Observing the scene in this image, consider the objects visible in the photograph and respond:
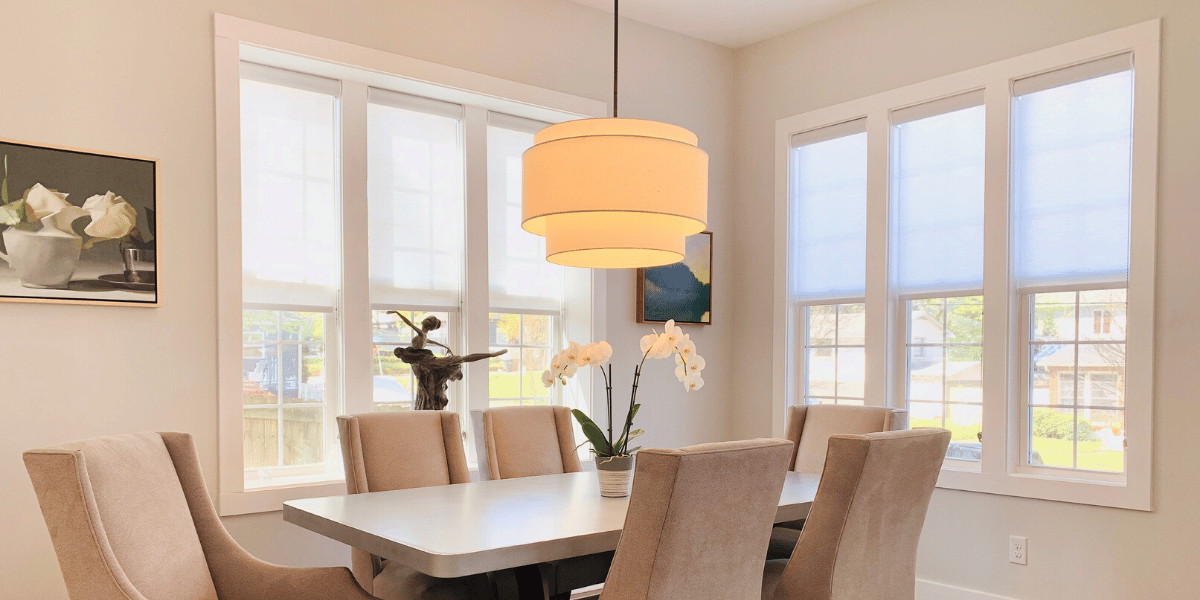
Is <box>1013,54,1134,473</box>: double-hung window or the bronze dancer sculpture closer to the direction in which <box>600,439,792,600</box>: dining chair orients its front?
the bronze dancer sculpture

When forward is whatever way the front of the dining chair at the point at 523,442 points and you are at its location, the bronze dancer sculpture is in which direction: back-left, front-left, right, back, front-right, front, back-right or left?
back

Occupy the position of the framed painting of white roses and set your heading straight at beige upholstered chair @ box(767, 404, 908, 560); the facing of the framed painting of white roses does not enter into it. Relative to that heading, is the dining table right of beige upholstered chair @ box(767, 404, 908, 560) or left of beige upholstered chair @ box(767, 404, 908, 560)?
right

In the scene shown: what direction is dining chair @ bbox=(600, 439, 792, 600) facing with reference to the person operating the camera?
facing away from the viewer and to the left of the viewer

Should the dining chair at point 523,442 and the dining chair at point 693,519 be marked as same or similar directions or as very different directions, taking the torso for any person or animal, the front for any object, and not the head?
very different directions

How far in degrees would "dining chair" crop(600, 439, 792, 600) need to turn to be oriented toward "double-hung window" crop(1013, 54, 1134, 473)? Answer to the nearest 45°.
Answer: approximately 90° to its right

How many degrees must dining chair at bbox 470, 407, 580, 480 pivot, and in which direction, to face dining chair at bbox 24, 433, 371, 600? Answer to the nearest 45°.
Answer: approximately 90° to its right

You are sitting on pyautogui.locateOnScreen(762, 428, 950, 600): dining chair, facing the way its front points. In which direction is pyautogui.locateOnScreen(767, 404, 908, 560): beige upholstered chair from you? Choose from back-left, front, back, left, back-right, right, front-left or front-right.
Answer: front-right

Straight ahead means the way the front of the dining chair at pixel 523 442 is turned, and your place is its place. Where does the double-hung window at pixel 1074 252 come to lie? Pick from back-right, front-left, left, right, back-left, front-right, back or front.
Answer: front-left

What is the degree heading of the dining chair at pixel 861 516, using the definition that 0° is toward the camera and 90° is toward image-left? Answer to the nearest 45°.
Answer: approximately 135°

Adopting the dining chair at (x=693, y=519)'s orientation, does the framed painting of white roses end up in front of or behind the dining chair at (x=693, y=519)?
in front

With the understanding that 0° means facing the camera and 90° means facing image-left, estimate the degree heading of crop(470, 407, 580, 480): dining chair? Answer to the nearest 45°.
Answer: approximately 315°

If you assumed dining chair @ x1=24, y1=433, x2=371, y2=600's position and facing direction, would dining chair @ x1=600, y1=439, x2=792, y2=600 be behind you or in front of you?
in front

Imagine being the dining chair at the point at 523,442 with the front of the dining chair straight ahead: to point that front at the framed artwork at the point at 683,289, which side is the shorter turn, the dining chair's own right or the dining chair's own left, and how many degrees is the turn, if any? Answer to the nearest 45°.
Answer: approximately 90° to the dining chair's own left

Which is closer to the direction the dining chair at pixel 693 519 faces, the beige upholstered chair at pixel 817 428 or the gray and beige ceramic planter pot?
the gray and beige ceramic planter pot
